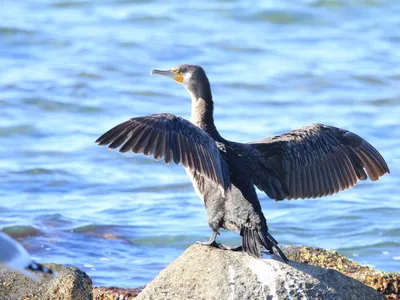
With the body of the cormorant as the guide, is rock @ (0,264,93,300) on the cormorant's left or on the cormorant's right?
on the cormorant's left

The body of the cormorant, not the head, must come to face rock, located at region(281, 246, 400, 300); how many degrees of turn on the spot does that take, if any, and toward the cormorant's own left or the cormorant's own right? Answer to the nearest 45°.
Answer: approximately 90° to the cormorant's own right

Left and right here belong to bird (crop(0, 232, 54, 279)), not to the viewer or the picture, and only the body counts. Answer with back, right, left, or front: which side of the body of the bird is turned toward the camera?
left

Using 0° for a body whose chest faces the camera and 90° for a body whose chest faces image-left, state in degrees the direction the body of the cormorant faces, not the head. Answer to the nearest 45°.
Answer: approximately 135°
